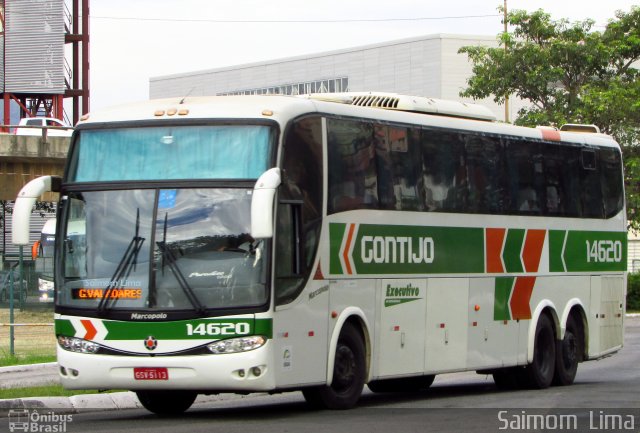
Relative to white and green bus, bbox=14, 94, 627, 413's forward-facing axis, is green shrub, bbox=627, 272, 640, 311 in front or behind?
behind

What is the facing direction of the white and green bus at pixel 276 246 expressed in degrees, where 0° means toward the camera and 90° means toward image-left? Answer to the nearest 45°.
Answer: approximately 45°

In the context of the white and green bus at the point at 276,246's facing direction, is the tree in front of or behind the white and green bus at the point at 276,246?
behind

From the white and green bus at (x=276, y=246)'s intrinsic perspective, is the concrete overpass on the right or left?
on its right
